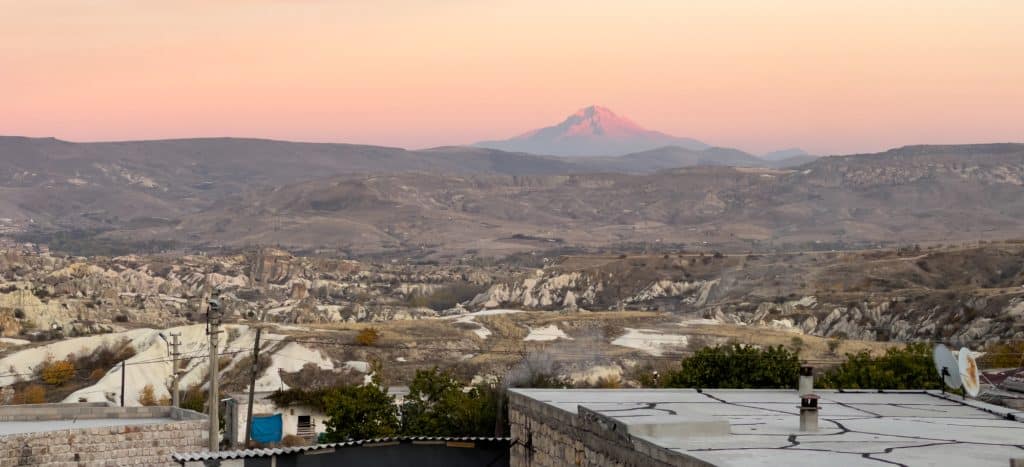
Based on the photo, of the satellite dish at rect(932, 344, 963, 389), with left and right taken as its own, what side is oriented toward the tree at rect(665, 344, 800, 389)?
left

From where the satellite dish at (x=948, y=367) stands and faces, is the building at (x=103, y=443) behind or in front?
behind

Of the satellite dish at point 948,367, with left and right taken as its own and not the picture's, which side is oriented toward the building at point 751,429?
back

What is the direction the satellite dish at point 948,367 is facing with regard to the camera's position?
facing away from the viewer and to the right of the viewer

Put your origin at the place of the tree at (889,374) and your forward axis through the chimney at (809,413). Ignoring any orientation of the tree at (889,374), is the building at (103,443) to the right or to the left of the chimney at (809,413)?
right
